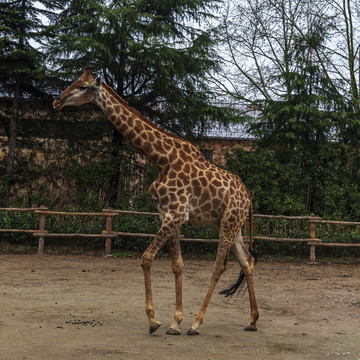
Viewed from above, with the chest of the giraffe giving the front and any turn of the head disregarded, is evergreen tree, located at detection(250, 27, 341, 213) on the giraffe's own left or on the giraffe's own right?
on the giraffe's own right

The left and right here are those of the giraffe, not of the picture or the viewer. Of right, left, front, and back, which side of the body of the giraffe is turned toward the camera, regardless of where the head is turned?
left

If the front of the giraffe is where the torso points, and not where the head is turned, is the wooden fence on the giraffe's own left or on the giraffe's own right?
on the giraffe's own right

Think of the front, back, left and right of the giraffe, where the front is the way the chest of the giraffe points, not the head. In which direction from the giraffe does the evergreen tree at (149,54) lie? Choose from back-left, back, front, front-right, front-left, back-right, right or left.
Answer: right
